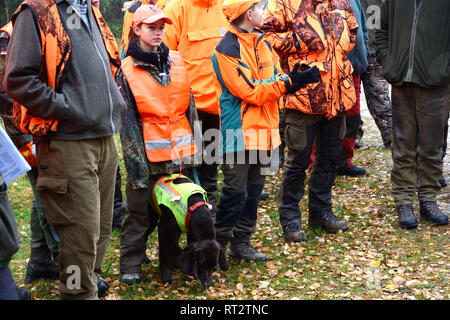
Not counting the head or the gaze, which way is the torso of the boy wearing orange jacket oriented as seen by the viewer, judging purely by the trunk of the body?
to the viewer's right

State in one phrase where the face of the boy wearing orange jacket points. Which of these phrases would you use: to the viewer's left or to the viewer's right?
to the viewer's right
